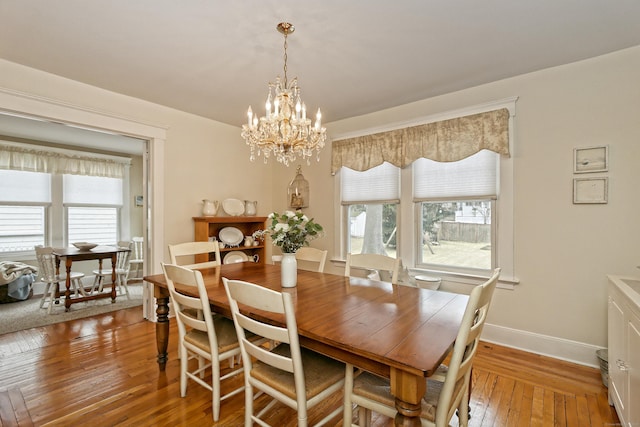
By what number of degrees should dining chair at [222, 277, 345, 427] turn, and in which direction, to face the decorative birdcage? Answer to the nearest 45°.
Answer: approximately 45° to its left

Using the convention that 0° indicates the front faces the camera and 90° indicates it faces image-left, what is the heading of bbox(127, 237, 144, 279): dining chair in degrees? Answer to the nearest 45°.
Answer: approximately 45°

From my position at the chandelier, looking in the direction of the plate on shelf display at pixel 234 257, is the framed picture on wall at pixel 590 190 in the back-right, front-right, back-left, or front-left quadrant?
back-right

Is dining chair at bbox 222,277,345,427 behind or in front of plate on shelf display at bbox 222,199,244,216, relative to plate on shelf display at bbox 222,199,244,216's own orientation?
in front

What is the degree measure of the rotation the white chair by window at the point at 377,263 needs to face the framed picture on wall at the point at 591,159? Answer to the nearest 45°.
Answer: approximately 135° to its left

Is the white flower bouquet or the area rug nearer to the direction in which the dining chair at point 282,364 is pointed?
the white flower bouquet

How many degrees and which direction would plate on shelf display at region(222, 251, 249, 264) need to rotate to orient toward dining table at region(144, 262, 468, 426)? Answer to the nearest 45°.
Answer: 0° — it already faces it

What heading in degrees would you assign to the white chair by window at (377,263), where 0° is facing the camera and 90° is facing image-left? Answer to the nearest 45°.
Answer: approximately 45°

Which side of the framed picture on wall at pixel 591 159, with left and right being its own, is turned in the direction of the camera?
front

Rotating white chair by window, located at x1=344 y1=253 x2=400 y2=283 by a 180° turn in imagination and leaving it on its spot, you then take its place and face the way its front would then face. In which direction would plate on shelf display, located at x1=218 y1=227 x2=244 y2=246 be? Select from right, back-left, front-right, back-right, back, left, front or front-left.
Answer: left

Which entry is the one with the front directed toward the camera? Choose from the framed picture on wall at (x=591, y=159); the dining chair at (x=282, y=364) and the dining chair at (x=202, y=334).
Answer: the framed picture on wall
